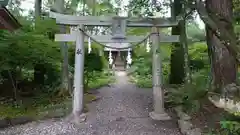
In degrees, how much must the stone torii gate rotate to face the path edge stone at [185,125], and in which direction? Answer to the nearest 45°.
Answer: approximately 45° to its left

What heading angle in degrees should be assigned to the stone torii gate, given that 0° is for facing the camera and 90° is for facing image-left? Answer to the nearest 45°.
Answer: approximately 0°
